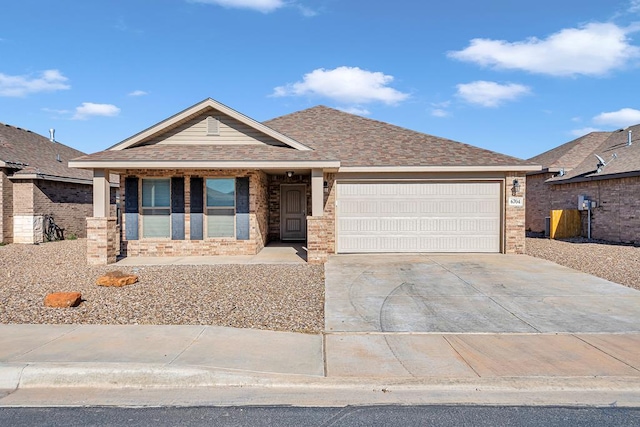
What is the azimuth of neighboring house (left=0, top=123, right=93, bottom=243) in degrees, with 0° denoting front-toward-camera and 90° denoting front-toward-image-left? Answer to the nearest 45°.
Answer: approximately 45°

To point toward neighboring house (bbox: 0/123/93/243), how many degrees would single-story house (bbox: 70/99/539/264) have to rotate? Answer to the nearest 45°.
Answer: approximately 135° to its right

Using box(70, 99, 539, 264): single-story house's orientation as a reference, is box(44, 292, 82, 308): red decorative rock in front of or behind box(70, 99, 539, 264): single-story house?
in front

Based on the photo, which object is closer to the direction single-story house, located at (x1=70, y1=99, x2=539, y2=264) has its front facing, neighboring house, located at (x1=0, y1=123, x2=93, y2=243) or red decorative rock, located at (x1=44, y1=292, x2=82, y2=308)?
the red decorative rock

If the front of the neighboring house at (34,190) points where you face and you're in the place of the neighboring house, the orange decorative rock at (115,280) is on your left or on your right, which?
on your left

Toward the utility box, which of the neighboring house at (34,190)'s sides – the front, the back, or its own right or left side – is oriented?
left

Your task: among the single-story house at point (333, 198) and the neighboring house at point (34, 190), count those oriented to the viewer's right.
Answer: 0

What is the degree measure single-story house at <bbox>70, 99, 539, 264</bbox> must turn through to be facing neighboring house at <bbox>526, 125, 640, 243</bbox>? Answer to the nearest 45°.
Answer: approximately 135° to its left

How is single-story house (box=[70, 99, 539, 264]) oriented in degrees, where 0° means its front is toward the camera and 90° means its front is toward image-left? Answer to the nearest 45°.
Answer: approximately 0°

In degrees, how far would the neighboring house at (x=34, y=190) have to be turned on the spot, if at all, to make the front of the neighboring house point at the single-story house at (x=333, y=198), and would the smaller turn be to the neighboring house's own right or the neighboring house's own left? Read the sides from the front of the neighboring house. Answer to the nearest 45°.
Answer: approximately 90° to the neighboring house's own left

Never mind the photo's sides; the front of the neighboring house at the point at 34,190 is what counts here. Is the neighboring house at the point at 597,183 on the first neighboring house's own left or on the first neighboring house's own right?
on the first neighboring house's own left

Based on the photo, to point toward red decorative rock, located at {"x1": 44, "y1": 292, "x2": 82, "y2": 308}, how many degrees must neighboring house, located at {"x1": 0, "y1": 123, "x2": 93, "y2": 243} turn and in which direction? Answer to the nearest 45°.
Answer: approximately 45° to its left
